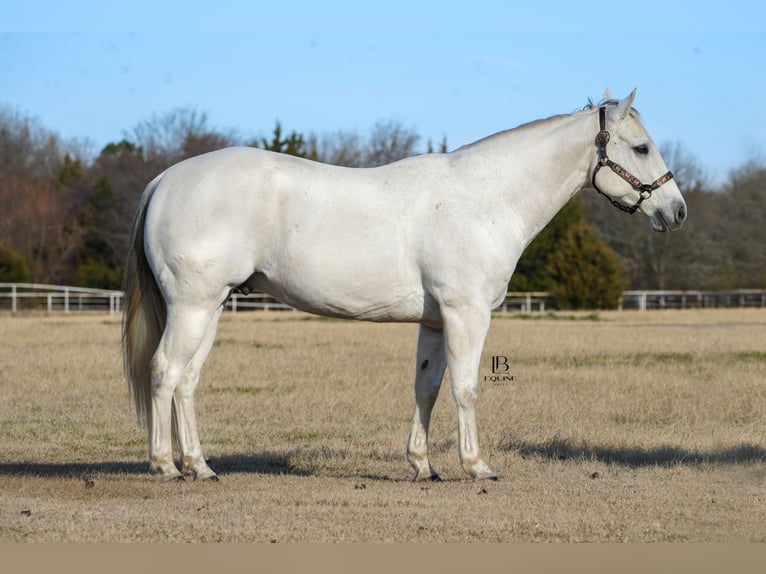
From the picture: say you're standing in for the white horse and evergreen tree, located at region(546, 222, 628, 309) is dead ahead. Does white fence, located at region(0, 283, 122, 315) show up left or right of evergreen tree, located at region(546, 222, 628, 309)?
left

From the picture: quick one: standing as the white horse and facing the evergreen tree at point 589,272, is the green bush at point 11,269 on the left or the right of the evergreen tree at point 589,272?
left

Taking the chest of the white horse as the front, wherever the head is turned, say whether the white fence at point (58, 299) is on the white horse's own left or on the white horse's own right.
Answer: on the white horse's own left

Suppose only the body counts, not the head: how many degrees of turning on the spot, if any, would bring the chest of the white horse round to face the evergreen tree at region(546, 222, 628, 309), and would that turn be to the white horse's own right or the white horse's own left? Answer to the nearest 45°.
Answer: approximately 90° to the white horse's own left

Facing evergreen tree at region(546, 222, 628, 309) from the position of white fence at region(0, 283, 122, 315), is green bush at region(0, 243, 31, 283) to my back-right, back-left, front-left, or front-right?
back-left

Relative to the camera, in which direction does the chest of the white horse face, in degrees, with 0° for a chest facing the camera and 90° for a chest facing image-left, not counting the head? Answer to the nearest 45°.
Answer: approximately 270°

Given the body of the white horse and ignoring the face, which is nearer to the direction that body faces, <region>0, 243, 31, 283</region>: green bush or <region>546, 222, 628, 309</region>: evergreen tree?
the evergreen tree

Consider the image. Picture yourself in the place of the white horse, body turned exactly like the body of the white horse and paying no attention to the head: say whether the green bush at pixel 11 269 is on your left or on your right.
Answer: on your left
